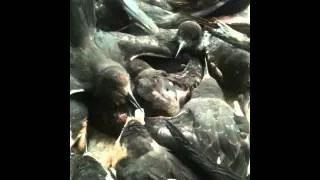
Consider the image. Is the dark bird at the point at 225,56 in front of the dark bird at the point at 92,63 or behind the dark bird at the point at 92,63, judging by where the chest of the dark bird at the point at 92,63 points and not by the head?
in front

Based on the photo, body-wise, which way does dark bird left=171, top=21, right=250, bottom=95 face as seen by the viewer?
to the viewer's left
